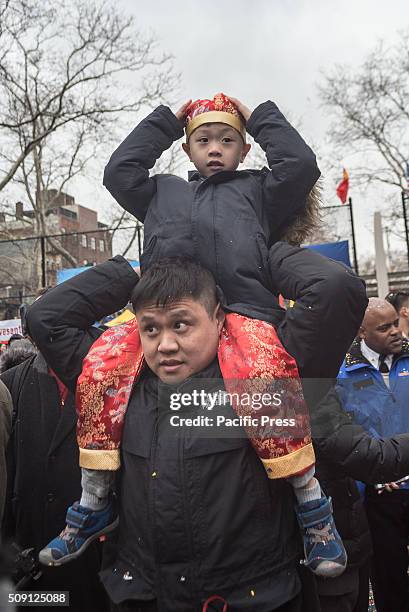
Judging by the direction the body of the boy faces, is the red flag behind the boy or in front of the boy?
behind

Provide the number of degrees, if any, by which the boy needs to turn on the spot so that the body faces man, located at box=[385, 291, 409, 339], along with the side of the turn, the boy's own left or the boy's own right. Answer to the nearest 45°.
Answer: approximately 135° to the boy's own left

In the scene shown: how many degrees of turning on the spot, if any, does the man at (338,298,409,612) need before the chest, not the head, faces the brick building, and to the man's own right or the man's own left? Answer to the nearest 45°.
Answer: approximately 180°

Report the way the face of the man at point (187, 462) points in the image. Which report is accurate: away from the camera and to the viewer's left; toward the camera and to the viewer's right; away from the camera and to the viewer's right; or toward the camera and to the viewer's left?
toward the camera and to the viewer's left

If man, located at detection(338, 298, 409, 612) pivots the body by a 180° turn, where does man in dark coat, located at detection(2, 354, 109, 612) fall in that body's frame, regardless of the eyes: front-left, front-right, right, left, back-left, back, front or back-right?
left

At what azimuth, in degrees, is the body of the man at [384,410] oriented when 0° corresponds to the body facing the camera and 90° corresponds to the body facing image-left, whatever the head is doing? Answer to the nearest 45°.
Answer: approximately 315°
